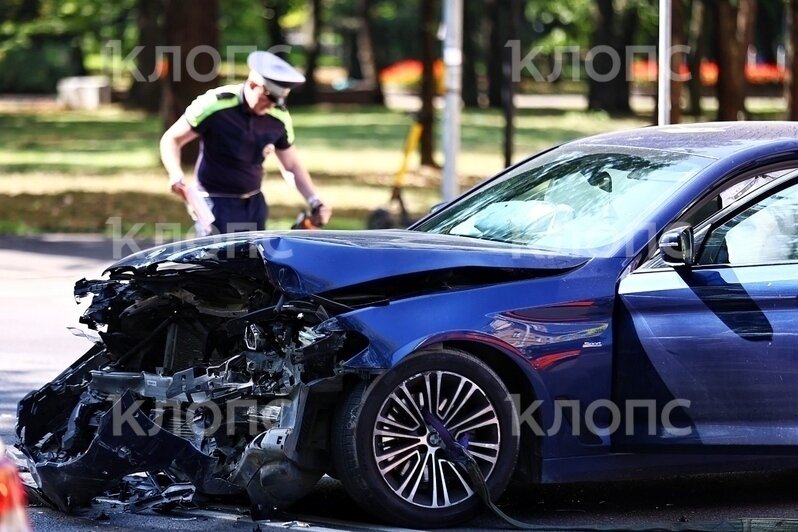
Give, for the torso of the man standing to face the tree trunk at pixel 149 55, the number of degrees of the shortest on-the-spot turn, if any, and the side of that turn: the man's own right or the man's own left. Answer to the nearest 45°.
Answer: approximately 135° to the man's own left

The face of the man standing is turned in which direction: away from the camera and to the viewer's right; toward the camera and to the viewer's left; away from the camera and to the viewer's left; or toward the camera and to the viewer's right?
toward the camera and to the viewer's right

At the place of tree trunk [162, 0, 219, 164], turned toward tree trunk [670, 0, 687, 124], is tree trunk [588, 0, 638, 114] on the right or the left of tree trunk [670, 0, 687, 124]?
left

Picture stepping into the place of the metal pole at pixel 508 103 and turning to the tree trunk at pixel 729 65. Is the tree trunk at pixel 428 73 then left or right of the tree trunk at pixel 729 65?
left

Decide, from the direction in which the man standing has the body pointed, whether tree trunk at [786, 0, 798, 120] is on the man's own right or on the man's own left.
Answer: on the man's own left

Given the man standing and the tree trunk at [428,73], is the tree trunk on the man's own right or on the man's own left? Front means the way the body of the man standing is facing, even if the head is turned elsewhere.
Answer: on the man's own left

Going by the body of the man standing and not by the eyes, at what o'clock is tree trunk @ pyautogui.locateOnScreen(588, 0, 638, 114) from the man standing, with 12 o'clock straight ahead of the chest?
The tree trunk is roughly at 8 o'clock from the man standing.

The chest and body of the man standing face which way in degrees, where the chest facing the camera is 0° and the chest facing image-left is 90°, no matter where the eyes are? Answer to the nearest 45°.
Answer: approximately 315°

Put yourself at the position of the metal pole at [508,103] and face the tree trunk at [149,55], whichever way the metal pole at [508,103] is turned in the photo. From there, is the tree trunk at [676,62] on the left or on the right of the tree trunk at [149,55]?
right

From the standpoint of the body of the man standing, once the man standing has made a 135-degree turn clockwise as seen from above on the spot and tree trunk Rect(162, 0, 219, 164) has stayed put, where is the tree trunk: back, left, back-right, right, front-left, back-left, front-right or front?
right

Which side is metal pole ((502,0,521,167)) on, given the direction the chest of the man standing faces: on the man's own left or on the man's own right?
on the man's own left

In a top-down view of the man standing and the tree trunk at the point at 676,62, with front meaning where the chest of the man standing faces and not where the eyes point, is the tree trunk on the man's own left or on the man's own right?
on the man's own left

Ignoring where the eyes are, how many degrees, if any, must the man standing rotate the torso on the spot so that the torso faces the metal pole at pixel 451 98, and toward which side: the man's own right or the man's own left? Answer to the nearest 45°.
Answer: approximately 135° to the man's own left
